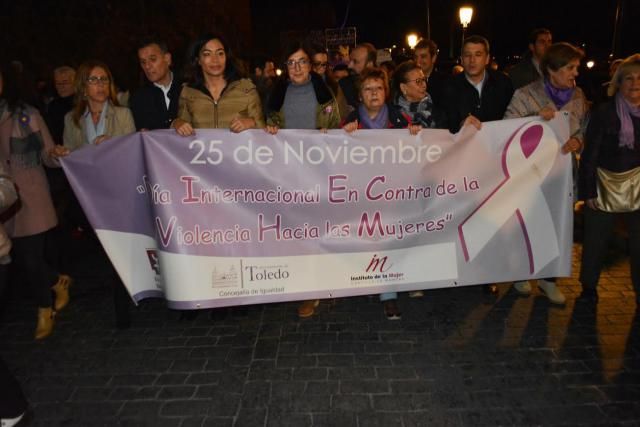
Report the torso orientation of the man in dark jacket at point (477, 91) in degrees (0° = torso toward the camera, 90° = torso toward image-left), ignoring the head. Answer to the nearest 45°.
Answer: approximately 0°

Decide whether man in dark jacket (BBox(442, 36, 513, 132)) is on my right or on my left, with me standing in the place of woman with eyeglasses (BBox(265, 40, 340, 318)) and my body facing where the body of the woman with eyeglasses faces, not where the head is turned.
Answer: on my left

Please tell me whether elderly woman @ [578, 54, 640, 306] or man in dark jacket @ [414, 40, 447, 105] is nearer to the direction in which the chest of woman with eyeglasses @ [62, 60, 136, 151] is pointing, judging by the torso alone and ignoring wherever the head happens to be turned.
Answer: the elderly woman

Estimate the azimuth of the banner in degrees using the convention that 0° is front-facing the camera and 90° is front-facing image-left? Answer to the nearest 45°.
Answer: approximately 0°

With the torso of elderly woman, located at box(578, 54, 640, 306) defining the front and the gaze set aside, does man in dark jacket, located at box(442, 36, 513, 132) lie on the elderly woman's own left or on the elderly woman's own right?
on the elderly woman's own right

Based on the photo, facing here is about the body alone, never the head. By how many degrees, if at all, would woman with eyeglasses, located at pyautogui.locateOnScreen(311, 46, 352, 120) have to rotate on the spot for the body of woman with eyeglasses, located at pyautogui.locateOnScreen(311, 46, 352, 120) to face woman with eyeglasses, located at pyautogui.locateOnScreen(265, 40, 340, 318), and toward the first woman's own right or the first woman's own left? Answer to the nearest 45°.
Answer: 0° — they already face them

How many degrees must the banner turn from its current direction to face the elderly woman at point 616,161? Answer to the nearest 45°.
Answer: approximately 90° to its left
